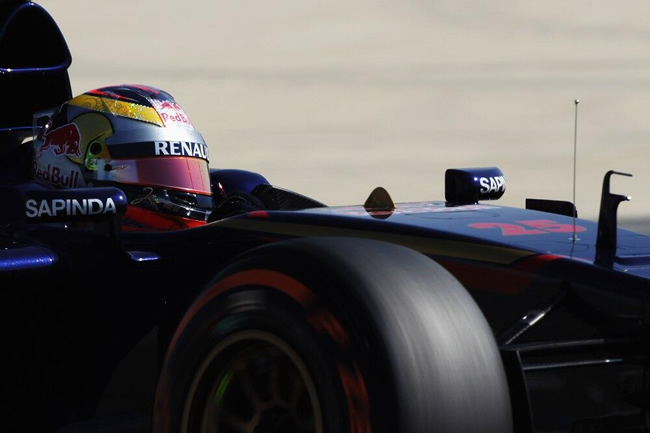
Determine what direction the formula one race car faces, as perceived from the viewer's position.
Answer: facing the viewer and to the right of the viewer
